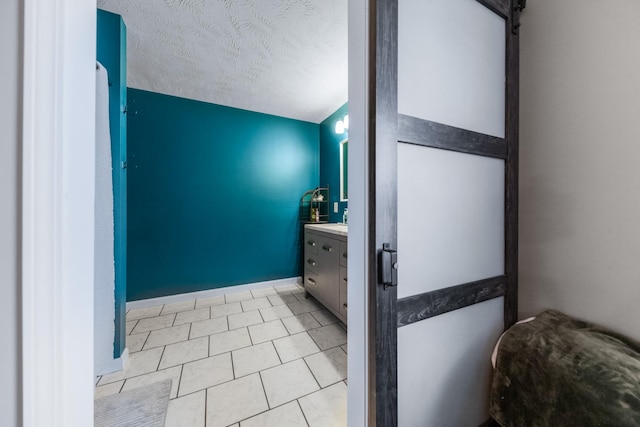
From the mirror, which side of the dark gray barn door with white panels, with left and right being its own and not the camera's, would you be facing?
back

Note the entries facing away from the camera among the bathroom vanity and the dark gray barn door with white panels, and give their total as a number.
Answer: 0

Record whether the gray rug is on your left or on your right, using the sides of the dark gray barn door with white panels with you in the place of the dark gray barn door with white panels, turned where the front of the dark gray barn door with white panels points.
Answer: on your right

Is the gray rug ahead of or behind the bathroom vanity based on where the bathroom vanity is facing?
ahead

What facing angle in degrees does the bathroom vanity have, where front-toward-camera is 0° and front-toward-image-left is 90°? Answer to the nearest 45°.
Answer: approximately 45°

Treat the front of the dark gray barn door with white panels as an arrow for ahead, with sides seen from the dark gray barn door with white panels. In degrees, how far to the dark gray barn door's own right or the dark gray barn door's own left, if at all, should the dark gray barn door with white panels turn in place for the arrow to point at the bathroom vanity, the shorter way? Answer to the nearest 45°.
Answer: approximately 180°

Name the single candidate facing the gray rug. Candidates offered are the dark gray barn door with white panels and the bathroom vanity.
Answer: the bathroom vanity

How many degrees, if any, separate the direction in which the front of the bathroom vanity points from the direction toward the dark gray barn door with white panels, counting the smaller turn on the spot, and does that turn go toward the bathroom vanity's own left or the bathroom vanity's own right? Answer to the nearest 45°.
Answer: approximately 45° to the bathroom vanity's own left
